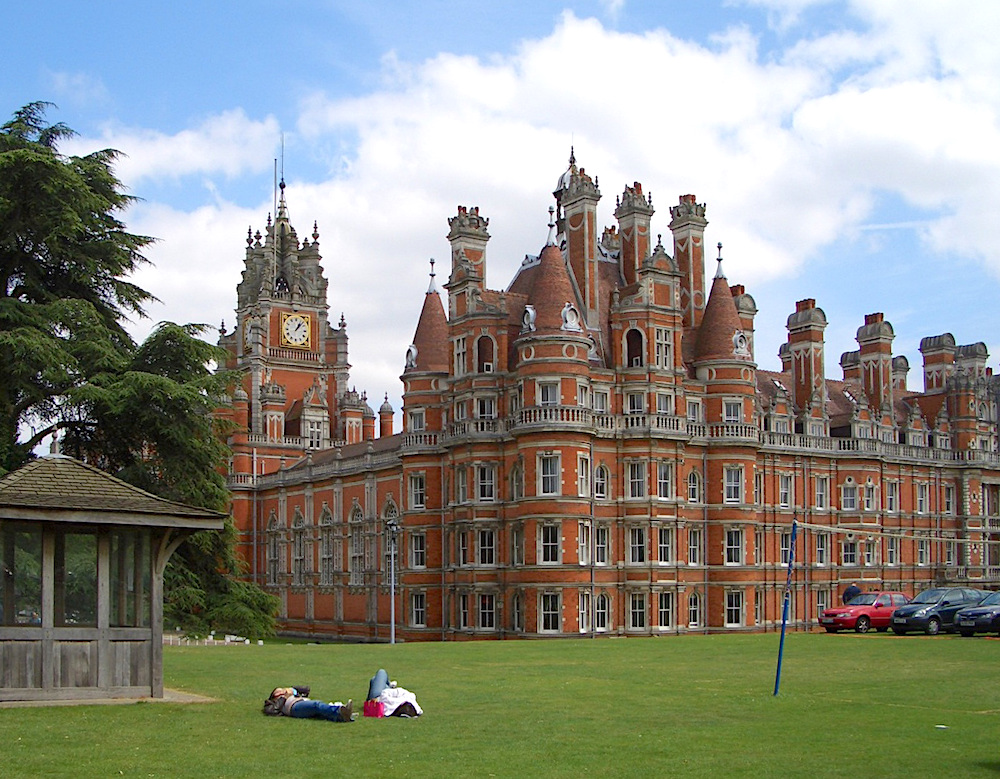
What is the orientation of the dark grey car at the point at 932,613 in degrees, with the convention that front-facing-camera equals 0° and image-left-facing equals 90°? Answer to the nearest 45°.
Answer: approximately 45°

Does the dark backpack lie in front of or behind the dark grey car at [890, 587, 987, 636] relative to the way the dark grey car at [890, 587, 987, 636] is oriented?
in front

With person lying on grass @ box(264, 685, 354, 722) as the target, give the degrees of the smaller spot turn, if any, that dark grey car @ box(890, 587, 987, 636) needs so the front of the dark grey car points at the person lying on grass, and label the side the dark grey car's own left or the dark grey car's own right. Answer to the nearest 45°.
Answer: approximately 45° to the dark grey car's own left

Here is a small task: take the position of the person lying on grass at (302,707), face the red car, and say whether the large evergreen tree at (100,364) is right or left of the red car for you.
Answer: left

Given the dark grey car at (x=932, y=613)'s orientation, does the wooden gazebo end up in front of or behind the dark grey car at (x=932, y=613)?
in front

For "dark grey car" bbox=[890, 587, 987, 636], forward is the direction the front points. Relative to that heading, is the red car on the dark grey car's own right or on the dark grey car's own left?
on the dark grey car's own right

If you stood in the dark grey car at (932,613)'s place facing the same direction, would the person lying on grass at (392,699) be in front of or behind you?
in front

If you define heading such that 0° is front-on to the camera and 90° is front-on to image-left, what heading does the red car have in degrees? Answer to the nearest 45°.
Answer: approximately 45°

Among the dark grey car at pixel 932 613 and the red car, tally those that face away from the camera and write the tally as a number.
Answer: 0
